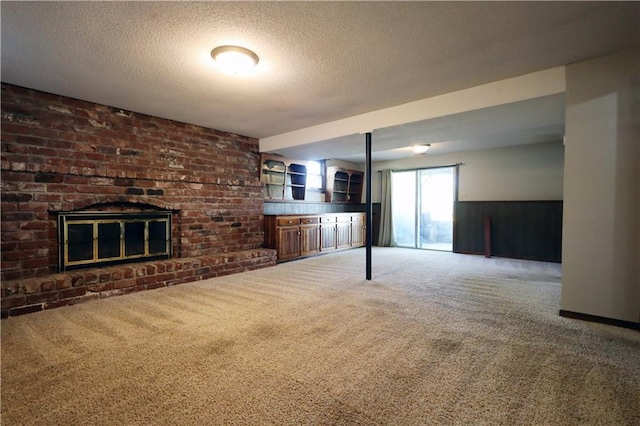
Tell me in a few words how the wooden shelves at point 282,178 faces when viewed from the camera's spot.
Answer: facing the viewer and to the right of the viewer

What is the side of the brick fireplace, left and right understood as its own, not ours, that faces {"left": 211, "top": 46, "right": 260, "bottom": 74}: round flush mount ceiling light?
front

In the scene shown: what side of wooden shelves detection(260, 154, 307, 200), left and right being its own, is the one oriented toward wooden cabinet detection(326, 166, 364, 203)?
left

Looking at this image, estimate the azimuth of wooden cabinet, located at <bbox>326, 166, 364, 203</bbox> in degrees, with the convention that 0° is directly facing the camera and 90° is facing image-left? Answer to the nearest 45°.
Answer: approximately 315°

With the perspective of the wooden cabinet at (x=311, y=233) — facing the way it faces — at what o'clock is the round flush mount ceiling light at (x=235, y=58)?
The round flush mount ceiling light is roughly at 2 o'clock from the wooden cabinet.

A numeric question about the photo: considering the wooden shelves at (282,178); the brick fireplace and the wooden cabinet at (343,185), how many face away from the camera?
0

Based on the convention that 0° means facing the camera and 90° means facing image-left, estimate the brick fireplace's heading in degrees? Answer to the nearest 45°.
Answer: approximately 315°

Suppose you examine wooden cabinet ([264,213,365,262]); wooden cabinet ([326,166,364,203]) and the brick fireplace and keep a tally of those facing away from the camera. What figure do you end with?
0

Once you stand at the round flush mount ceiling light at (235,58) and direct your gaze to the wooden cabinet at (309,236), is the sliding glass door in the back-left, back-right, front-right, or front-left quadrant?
front-right

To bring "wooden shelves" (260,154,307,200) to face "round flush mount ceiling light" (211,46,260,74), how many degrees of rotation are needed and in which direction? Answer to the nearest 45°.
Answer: approximately 45° to its right
